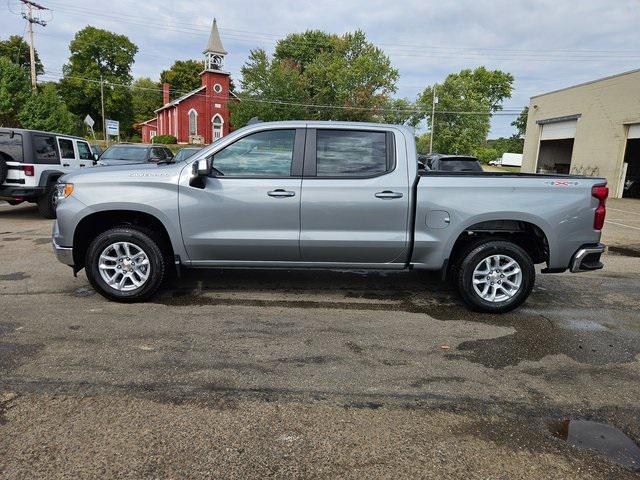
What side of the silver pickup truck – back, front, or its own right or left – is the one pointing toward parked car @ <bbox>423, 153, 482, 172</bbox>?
right

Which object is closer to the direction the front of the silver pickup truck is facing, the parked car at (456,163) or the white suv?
the white suv

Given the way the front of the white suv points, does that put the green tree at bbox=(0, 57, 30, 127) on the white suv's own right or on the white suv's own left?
on the white suv's own left

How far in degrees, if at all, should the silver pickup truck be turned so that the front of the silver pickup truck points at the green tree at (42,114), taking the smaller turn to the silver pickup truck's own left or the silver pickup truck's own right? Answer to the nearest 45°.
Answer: approximately 45° to the silver pickup truck's own right

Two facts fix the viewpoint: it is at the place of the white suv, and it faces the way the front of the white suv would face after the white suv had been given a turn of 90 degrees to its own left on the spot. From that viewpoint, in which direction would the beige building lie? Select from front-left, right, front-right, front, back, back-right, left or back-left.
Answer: back-right

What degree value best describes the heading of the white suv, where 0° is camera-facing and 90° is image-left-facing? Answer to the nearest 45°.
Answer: approximately 225°

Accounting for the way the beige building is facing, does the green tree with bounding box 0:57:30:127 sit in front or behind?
in front

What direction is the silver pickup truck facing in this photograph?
to the viewer's left

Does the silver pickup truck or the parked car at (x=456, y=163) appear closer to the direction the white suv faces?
the parked car

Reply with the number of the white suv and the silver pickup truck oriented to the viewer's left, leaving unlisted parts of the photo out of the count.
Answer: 1

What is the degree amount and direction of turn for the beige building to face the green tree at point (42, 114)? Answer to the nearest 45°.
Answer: approximately 45° to its right

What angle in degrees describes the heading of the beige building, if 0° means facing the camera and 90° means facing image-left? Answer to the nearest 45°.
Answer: approximately 45°

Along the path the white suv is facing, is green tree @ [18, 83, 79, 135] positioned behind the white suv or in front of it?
in front

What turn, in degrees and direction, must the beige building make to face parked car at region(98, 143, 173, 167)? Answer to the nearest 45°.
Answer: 0° — it already faces it
